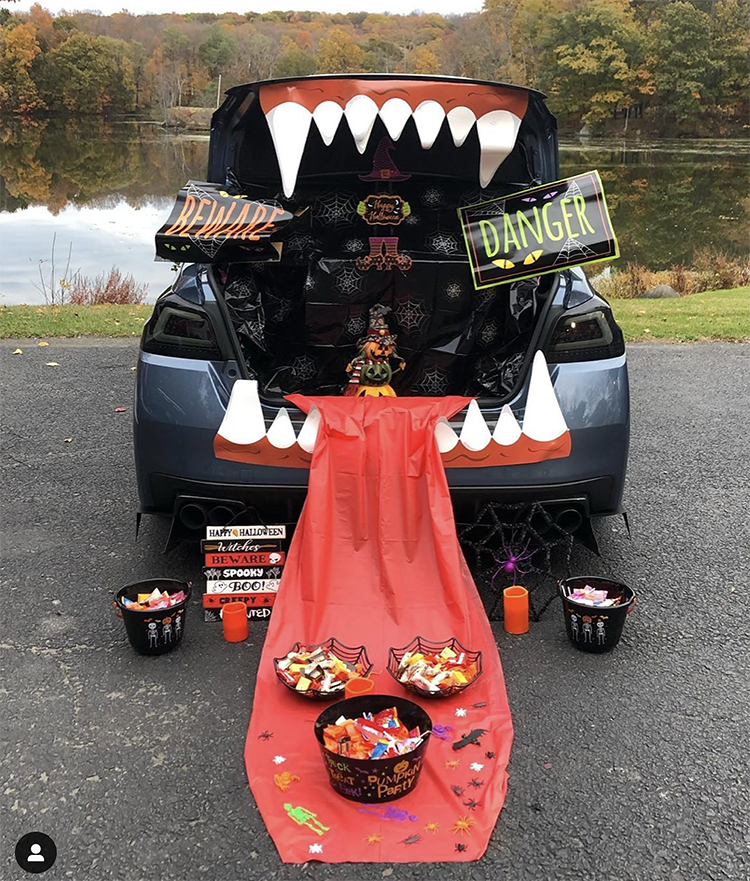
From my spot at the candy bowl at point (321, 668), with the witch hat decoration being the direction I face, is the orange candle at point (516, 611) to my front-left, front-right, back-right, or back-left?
front-right

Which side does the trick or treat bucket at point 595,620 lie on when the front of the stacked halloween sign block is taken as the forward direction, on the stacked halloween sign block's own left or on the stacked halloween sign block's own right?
on the stacked halloween sign block's own left

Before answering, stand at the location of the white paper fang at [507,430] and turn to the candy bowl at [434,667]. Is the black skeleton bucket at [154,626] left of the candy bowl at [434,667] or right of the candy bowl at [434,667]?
right

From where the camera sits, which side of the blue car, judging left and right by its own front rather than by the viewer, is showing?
back

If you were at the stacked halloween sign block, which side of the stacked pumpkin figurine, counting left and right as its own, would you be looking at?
front

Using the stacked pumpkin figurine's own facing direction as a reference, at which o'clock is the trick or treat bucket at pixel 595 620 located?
The trick or treat bucket is roughly at 11 o'clock from the stacked pumpkin figurine.

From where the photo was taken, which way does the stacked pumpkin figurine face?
toward the camera

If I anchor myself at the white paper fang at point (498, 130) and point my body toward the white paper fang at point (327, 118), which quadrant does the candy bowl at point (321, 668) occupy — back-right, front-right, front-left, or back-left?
front-left

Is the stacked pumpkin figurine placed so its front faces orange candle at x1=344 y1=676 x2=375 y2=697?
yes

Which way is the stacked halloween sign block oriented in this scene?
toward the camera

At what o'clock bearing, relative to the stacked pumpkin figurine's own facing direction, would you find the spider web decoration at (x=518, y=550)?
The spider web decoration is roughly at 11 o'clock from the stacked pumpkin figurine.
